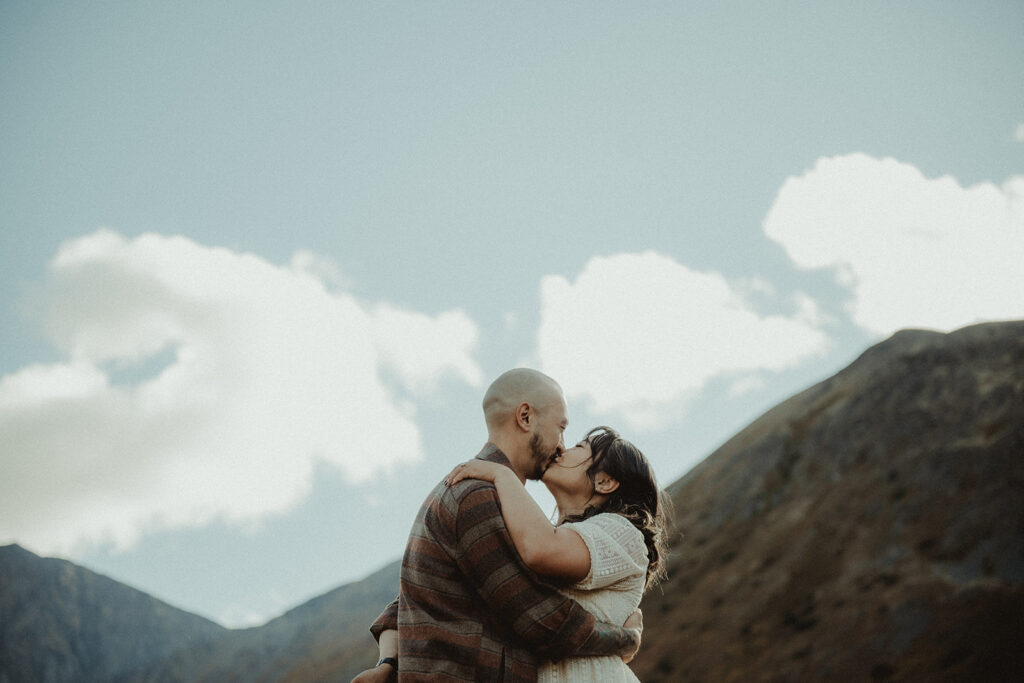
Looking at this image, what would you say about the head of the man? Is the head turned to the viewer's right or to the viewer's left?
to the viewer's right

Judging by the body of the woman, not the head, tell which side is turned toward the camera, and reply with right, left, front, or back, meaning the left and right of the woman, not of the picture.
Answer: left

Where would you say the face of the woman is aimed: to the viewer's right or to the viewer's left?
to the viewer's left

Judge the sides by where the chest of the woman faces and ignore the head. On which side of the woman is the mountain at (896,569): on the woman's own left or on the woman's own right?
on the woman's own right
